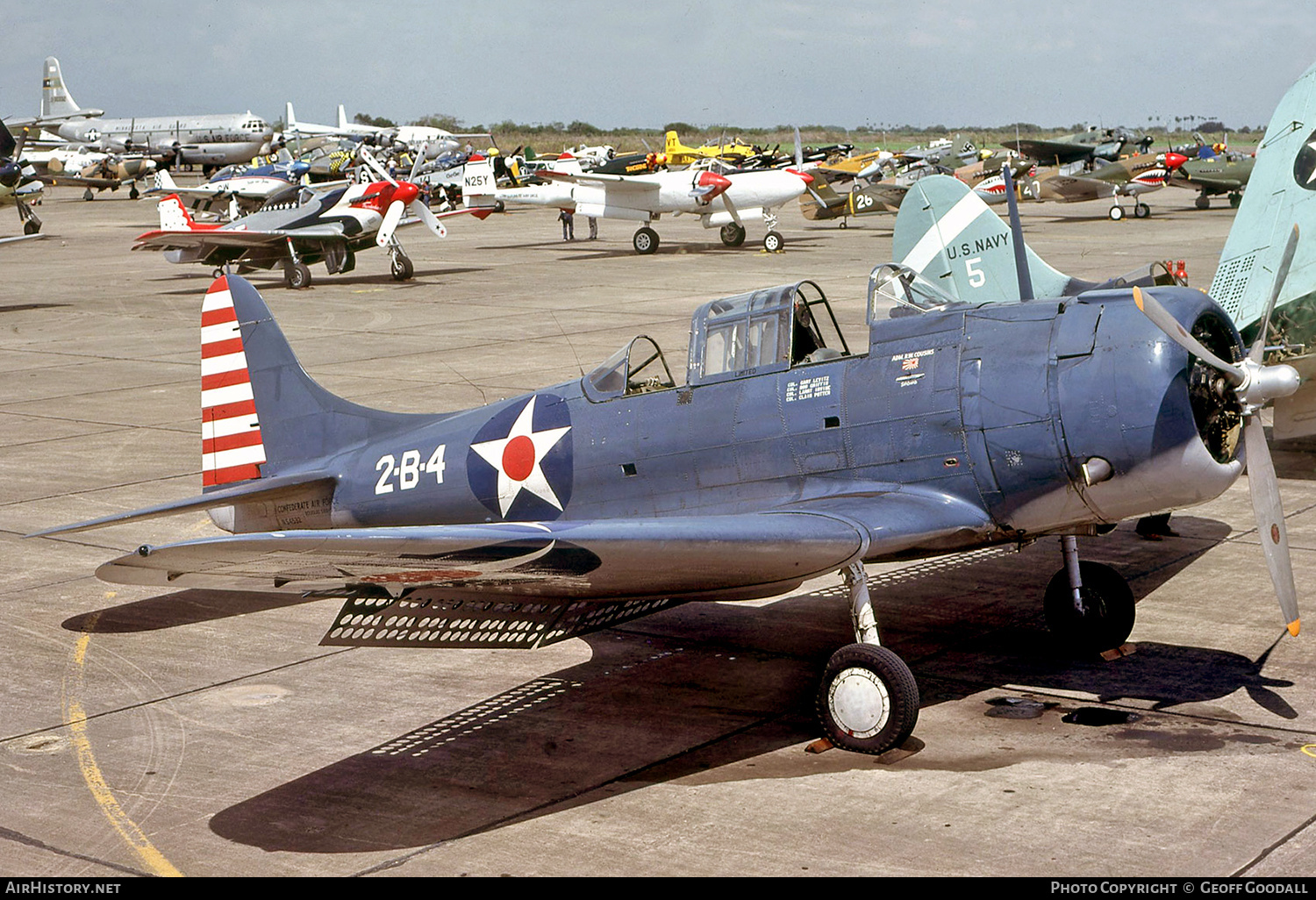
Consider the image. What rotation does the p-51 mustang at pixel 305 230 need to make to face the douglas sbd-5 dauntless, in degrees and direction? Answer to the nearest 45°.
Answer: approximately 45° to its right

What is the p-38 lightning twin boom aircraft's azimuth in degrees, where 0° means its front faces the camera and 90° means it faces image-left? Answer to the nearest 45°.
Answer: approximately 315°
